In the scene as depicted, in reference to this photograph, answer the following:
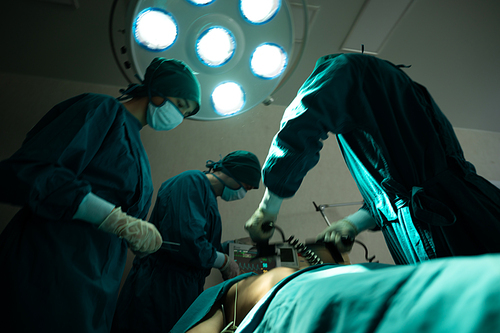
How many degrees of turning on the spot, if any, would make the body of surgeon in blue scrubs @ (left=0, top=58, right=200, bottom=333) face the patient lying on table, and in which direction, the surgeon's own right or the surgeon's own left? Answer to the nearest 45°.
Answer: approximately 45° to the surgeon's own right

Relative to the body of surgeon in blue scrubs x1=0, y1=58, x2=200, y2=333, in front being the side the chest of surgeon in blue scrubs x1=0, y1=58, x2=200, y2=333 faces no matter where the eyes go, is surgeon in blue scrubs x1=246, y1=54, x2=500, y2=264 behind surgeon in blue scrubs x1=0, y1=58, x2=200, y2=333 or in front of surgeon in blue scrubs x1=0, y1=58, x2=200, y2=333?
in front

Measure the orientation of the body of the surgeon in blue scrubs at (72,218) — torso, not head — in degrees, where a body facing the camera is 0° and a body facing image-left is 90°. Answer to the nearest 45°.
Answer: approximately 270°

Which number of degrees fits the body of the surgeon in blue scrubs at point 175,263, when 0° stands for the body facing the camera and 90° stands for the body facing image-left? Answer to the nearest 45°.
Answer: approximately 270°

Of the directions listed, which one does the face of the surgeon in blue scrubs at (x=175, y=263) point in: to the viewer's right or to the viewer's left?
to the viewer's right

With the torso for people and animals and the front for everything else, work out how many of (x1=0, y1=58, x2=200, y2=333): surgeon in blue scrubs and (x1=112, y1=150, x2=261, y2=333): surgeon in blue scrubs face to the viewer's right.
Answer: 2
